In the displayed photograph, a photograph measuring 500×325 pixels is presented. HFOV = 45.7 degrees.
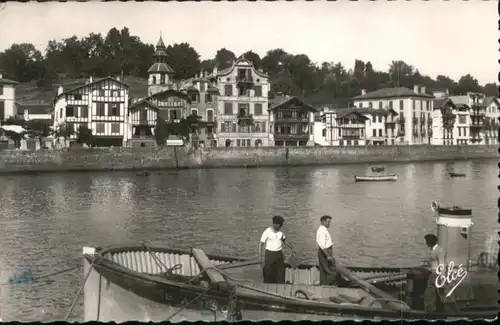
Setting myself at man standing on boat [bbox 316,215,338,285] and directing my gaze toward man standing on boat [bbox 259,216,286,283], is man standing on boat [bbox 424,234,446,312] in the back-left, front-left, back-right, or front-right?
back-left

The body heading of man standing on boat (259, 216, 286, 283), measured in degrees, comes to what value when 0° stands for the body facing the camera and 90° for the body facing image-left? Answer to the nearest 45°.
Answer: approximately 315°

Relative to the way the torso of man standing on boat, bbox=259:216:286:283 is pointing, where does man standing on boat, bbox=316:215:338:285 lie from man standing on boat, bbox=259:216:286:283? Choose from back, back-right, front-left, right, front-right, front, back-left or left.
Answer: front-left
